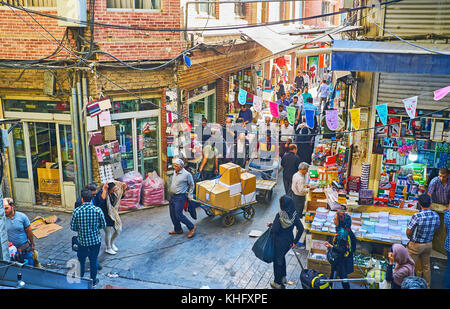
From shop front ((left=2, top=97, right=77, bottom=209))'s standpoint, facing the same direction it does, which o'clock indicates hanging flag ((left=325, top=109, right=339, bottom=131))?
The hanging flag is roughly at 10 o'clock from the shop front.

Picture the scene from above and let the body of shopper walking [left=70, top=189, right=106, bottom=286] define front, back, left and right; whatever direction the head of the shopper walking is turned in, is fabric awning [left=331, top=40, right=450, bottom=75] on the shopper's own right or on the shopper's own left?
on the shopper's own right

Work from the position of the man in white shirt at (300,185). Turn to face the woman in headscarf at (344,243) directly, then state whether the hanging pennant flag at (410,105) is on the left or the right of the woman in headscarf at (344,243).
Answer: left

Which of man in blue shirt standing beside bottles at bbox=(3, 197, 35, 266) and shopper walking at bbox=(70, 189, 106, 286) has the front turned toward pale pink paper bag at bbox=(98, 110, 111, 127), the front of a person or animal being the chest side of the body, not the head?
shopper walking at bbox=(70, 189, 106, 286)

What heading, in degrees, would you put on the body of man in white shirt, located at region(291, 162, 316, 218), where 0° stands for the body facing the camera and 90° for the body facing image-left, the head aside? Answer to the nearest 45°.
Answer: approximately 270°

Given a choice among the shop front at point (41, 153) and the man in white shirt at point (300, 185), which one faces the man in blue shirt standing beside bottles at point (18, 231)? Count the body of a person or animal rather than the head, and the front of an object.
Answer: the shop front

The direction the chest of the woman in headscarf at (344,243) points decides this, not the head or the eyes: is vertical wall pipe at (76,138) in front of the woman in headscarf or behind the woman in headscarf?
in front

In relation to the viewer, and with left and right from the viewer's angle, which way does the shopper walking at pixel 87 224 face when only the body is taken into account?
facing away from the viewer

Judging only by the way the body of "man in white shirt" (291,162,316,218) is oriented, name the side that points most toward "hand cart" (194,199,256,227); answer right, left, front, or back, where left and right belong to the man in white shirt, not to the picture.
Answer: back
